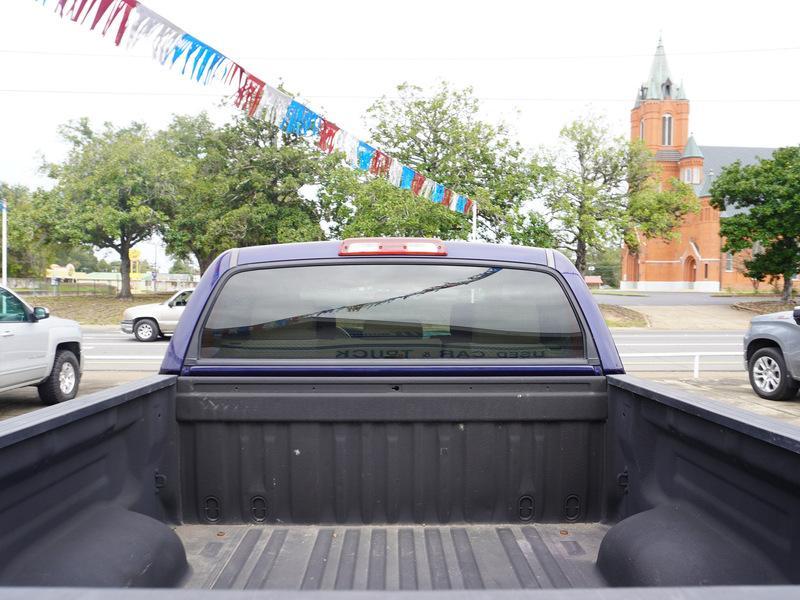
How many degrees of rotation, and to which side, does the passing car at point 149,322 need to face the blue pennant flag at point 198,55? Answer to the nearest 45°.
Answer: approximately 90° to its left

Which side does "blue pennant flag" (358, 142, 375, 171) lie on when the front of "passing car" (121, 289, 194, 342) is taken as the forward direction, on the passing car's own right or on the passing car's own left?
on the passing car's own left

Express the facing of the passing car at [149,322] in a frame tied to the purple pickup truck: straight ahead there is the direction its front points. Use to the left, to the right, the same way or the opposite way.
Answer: to the left

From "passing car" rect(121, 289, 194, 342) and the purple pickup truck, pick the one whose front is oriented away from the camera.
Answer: the purple pickup truck

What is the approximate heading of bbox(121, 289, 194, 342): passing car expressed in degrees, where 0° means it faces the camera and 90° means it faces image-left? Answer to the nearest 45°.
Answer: approximately 90°

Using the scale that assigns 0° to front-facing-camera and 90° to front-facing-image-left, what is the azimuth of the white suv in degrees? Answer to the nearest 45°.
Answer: approximately 225°

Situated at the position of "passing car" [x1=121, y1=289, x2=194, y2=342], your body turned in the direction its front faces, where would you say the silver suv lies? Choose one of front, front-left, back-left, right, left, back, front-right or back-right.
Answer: back-left

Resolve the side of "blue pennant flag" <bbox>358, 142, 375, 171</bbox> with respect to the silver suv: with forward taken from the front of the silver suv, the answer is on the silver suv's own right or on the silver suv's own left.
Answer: on the silver suv's own left

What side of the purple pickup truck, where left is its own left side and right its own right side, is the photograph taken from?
back
